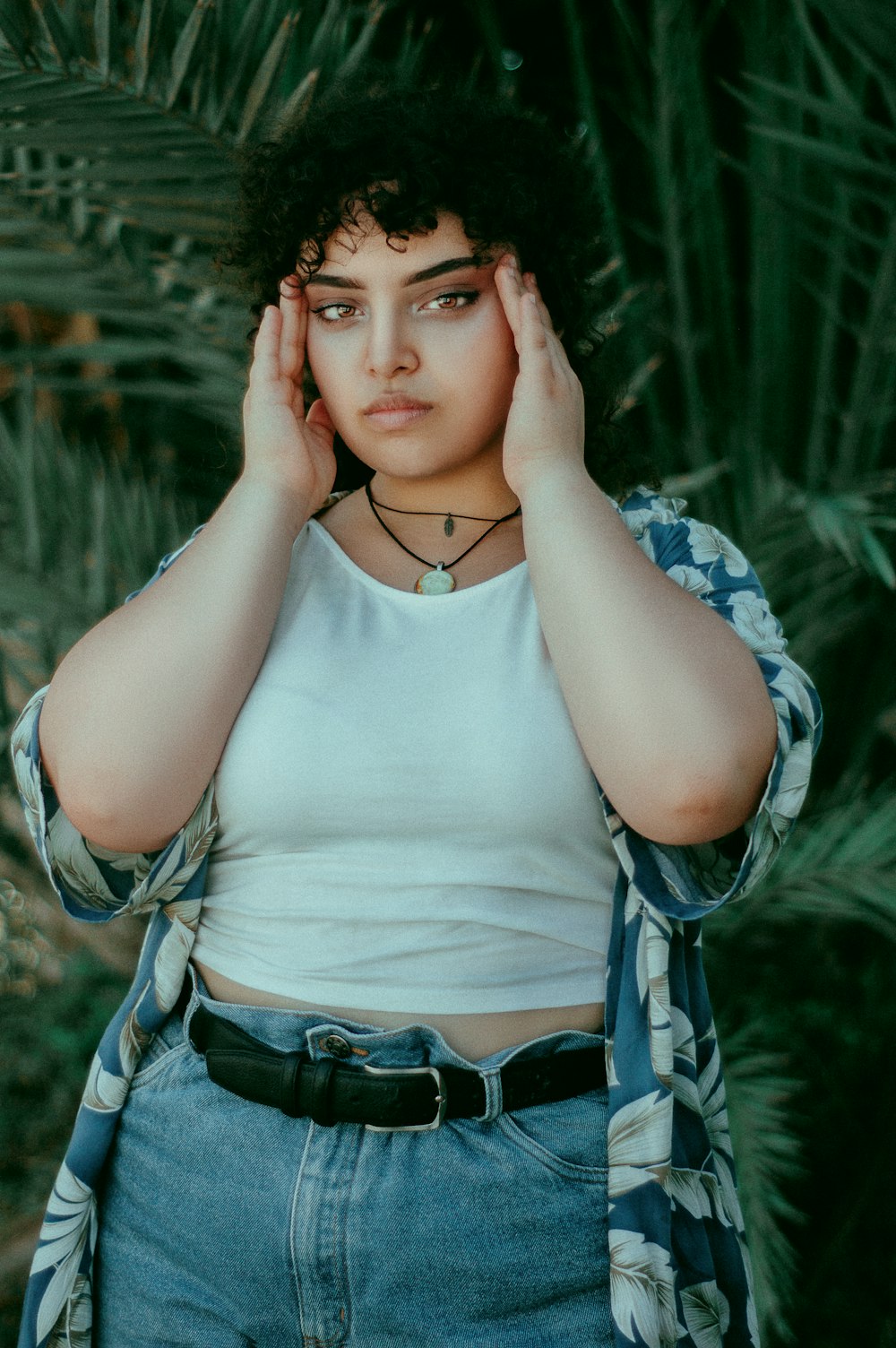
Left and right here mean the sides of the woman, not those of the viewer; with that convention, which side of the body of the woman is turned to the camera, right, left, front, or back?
front
